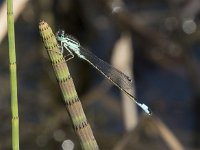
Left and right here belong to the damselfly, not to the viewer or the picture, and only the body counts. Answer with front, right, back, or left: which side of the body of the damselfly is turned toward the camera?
left
